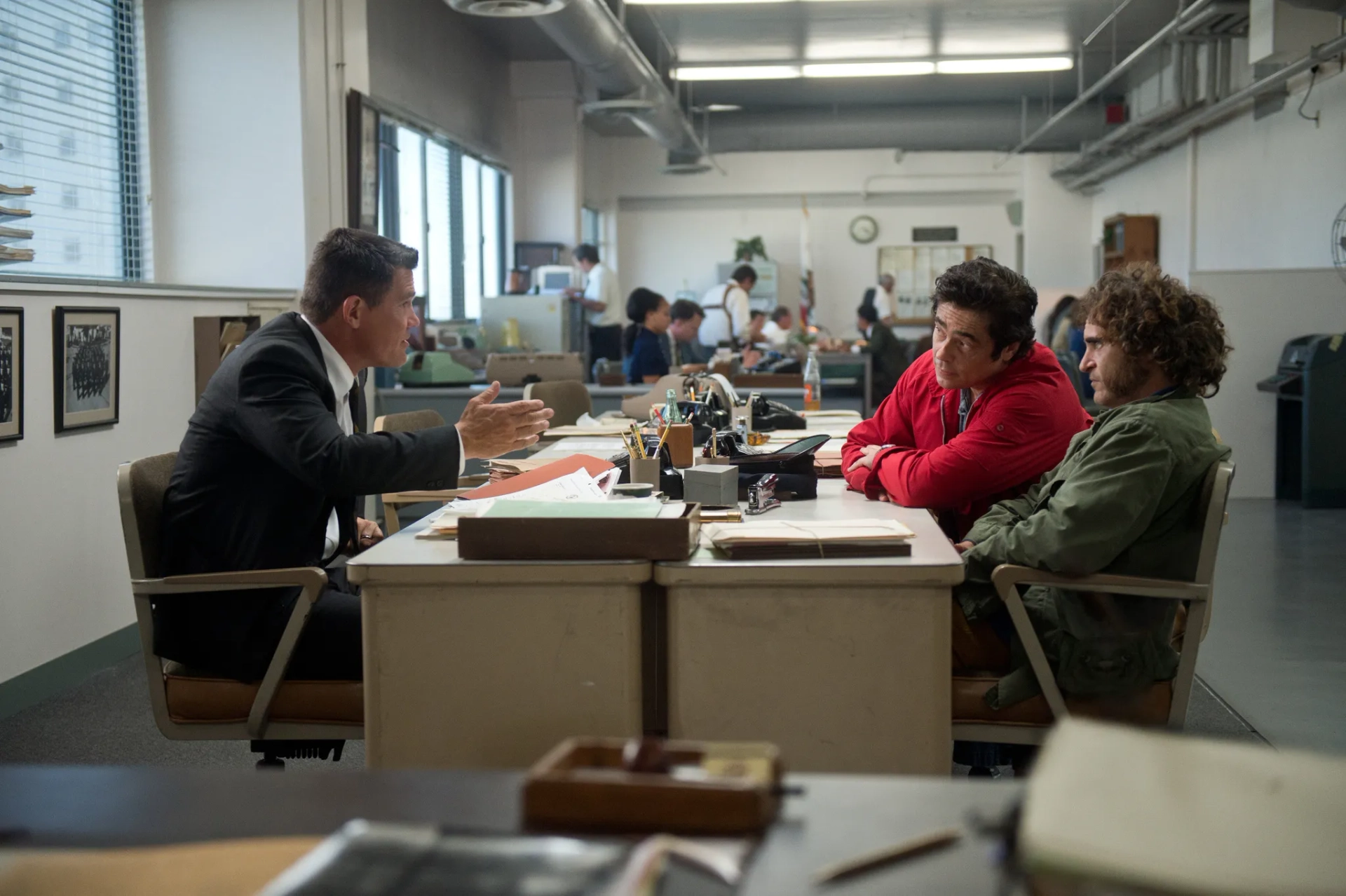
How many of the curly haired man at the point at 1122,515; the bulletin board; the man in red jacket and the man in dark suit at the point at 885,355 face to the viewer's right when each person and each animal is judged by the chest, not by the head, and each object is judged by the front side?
0

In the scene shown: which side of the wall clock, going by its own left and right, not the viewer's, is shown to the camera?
front

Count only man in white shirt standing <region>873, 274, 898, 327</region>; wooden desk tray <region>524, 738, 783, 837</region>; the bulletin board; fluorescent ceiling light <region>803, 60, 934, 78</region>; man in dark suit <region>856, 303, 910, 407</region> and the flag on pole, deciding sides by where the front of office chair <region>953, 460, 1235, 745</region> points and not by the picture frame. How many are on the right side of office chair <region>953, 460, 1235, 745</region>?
5

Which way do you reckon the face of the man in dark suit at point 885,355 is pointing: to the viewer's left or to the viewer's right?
to the viewer's left

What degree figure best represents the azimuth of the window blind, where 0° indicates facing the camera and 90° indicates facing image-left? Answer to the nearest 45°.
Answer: approximately 315°

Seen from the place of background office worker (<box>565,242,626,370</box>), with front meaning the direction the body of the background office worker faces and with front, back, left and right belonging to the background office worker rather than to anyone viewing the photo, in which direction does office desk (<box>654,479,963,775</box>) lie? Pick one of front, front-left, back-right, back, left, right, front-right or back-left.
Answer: left

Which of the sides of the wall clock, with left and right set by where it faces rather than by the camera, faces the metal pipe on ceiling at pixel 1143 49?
front

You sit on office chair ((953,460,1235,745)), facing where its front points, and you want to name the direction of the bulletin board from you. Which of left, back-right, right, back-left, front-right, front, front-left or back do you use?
right

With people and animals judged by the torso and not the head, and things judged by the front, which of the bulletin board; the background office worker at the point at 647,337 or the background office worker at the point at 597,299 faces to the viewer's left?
the background office worker at the point at 597,299

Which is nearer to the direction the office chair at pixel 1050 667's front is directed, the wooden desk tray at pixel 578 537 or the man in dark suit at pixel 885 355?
the wooden desk tray

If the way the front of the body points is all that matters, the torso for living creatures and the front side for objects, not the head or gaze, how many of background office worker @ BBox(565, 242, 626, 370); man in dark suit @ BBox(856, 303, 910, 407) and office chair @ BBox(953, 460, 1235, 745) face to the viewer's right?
0

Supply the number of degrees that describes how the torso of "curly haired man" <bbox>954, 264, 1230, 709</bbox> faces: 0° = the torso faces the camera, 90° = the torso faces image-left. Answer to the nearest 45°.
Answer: approximately 90°

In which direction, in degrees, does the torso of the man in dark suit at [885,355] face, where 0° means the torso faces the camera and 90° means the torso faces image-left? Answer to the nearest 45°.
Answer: approximately 90°

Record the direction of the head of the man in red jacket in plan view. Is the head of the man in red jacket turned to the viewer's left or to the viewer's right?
to the viewer's left

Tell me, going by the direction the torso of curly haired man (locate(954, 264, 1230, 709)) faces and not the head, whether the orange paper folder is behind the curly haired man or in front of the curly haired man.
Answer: in front

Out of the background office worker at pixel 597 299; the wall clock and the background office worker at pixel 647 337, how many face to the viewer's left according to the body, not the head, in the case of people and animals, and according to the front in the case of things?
1

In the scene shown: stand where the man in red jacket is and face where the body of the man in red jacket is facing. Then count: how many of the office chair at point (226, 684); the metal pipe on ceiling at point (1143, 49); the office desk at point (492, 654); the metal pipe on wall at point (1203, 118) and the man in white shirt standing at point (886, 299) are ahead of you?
2

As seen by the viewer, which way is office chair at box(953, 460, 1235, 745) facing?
to the viewer's left

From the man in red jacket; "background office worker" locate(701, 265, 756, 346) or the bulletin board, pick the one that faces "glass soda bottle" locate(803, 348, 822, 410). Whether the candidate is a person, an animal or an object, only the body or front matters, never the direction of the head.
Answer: the bulletin board
